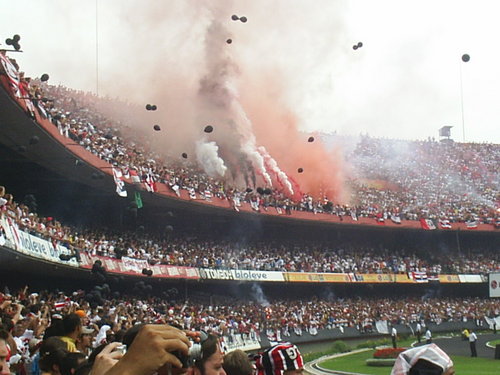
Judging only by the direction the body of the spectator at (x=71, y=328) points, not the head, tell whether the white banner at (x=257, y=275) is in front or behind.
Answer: in front

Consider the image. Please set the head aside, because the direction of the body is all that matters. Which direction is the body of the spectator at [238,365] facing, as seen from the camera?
away from the camera

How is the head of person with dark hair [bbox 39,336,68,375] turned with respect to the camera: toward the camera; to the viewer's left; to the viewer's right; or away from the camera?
away from the camera

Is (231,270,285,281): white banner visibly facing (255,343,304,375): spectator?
yes

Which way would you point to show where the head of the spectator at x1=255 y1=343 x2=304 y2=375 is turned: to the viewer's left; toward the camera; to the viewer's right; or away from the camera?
away from the camera

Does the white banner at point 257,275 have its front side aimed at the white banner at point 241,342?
yes

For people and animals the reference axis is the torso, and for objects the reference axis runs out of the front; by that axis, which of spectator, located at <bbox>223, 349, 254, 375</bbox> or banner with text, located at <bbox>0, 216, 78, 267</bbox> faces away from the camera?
the spectator

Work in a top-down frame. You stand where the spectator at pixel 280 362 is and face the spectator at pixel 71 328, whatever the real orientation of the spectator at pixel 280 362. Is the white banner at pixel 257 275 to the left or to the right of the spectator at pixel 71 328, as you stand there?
right

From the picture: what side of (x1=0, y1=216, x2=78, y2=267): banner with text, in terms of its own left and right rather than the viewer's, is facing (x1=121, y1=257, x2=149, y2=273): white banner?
left

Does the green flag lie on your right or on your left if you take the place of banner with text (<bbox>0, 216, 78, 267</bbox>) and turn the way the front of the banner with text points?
on your left

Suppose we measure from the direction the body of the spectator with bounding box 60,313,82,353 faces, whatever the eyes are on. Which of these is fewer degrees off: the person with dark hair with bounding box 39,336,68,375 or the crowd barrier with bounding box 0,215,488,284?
the crowd barrier

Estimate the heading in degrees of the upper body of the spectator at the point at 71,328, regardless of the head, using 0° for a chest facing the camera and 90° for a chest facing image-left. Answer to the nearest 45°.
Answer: approximately 225°

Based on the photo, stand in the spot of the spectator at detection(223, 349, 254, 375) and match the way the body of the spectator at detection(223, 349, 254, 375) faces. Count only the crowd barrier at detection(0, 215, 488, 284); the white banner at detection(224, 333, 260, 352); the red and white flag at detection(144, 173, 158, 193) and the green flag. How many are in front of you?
4

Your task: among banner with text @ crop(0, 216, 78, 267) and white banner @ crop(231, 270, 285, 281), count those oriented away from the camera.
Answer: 0

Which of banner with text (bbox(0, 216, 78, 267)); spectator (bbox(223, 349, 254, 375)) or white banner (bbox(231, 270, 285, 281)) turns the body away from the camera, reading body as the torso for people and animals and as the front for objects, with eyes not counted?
the spectator

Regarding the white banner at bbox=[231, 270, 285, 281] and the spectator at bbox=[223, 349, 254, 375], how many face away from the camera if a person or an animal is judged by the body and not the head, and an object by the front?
1

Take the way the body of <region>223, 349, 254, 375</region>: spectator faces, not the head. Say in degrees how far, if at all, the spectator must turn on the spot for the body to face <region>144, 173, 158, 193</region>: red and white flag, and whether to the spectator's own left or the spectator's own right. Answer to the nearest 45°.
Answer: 0° — they already face it
